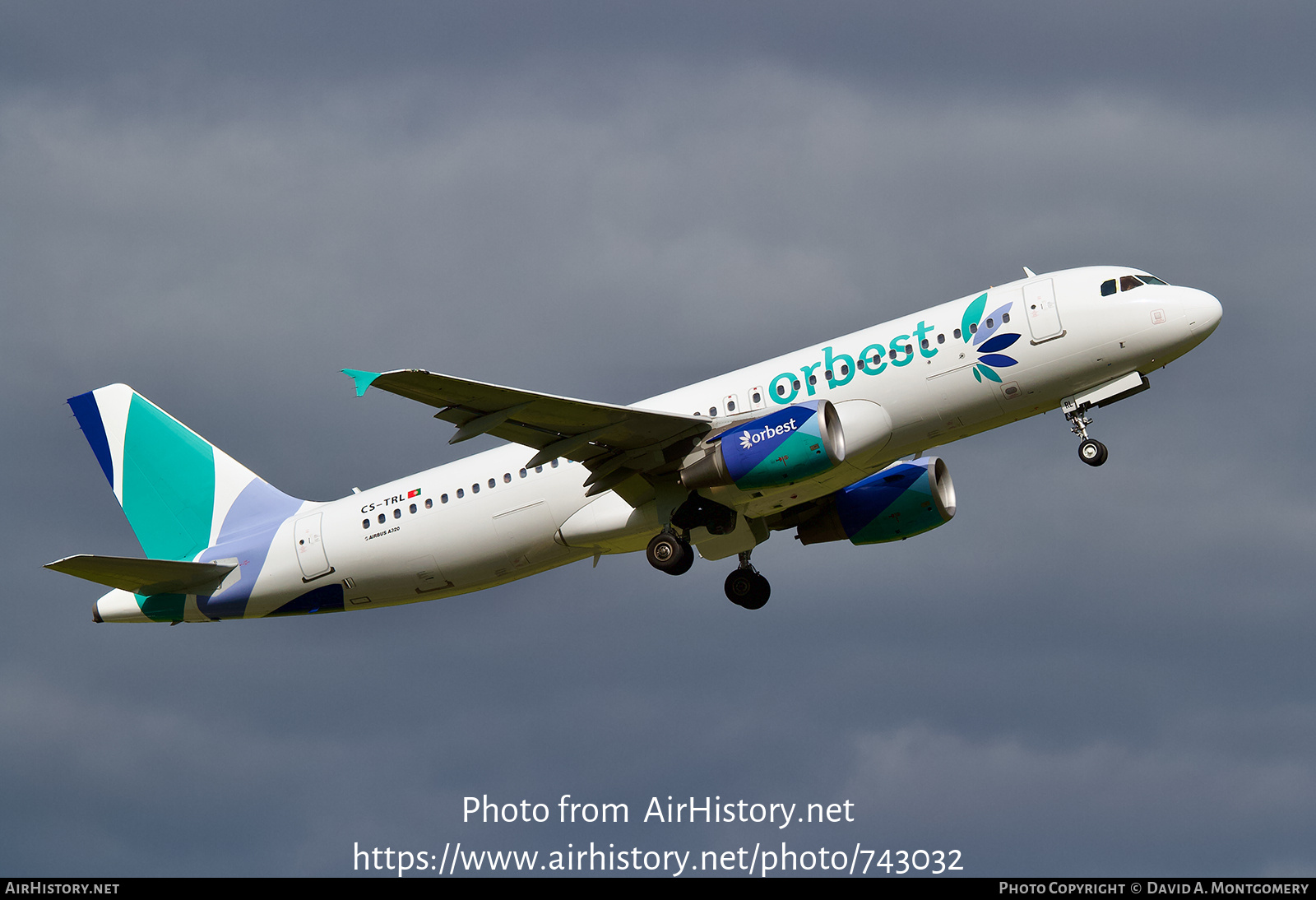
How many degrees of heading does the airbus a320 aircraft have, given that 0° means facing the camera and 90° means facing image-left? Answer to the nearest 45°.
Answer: approximately 270°
